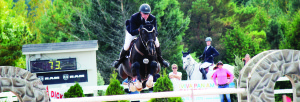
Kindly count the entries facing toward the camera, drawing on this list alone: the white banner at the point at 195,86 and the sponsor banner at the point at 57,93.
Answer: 2

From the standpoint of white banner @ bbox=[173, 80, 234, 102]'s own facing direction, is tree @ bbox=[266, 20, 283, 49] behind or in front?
behind

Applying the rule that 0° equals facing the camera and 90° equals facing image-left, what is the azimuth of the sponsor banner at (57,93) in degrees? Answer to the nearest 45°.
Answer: approximately 0°

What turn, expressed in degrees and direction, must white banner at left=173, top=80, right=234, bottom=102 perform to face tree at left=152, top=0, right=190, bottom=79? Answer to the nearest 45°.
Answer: approximately 180°

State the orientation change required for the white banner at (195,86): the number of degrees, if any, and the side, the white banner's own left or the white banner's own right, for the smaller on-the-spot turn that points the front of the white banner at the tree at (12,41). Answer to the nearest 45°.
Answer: approximately 135° to the white banner's own right

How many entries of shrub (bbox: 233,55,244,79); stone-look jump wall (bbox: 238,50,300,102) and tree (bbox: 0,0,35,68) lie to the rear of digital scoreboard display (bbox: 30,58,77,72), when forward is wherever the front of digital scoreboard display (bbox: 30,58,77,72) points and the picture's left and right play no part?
1

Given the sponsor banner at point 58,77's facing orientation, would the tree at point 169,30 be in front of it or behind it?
behind

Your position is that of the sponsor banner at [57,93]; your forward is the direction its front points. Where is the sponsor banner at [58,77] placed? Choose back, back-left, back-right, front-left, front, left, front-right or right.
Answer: back

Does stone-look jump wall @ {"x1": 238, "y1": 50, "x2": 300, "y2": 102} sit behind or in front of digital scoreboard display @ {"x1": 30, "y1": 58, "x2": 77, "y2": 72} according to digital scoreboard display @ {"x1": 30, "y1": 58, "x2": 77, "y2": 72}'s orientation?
in front

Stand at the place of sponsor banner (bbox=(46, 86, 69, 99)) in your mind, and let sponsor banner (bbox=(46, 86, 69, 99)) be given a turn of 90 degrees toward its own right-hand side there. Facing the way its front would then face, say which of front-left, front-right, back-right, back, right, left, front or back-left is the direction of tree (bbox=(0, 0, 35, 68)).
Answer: right
